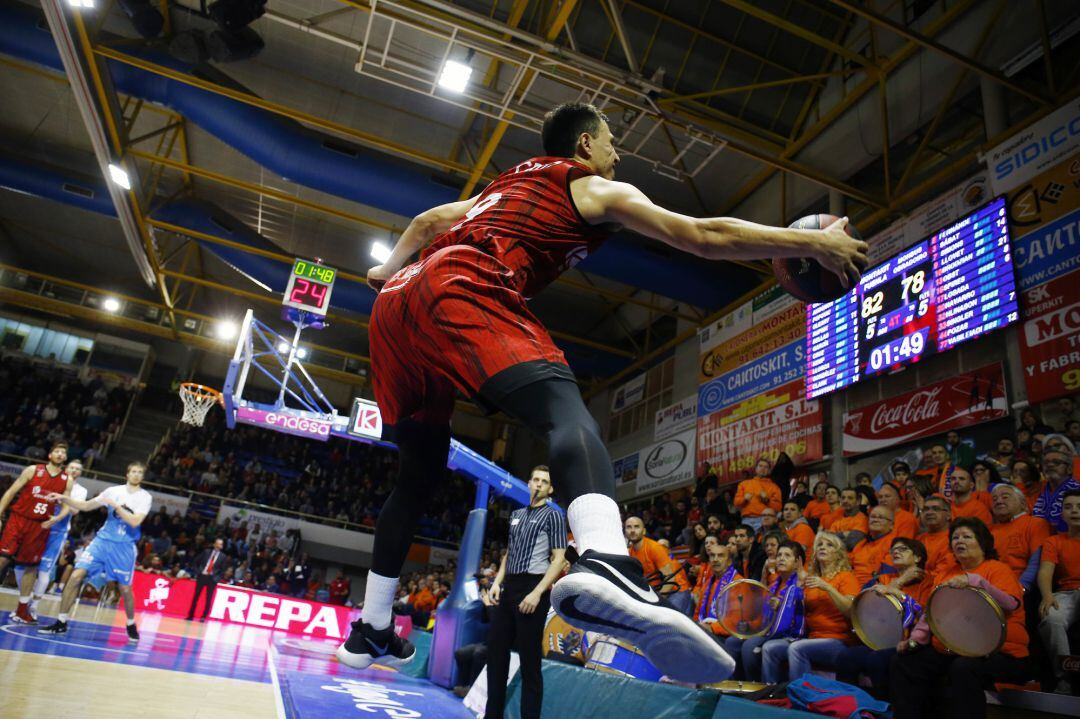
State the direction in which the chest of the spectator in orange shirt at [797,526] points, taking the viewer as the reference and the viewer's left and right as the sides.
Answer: facing the viewer and to the left of the viewer

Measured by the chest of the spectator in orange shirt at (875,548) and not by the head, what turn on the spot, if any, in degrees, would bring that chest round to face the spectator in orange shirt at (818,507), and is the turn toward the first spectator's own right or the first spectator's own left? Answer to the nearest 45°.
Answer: approximately 135° to the first spectator's own right

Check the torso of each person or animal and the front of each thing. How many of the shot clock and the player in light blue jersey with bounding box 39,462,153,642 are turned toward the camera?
2

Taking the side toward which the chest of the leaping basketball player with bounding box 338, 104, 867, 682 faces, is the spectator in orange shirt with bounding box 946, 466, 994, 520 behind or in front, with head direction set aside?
in front

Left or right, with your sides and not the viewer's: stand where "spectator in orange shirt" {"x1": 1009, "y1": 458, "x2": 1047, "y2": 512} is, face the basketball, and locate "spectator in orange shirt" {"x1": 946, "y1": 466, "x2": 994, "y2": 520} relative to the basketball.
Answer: right

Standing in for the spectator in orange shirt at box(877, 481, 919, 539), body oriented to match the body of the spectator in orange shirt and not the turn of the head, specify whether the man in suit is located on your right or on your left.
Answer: on your right

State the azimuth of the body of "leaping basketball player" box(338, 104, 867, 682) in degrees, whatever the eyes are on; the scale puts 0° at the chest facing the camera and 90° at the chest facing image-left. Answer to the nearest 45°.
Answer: approximately 225°

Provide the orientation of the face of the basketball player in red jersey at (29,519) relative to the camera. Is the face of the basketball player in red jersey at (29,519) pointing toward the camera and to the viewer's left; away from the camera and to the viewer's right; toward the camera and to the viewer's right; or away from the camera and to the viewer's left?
toward the camera and to the viewer's right

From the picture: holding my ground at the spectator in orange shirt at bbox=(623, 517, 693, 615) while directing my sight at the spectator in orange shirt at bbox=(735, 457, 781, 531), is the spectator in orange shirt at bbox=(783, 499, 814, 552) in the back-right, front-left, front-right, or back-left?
front-right

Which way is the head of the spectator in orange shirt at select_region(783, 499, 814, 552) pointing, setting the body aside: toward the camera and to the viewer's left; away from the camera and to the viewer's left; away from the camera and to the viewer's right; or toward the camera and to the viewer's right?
toward the camera and to the viewer's left

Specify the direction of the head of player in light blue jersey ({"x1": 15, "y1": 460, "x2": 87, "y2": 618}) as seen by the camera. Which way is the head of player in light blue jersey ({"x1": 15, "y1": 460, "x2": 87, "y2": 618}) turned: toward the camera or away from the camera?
toward the camera

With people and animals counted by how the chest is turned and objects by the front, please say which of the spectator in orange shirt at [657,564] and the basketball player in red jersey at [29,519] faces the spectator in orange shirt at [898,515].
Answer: the basketball player in red jersey

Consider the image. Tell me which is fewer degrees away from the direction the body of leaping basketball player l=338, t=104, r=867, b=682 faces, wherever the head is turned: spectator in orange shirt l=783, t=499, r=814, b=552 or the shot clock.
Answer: the spectator in orange shirt

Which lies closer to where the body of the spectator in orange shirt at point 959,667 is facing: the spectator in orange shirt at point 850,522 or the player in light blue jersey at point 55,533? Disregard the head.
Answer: the player in light blue jersey

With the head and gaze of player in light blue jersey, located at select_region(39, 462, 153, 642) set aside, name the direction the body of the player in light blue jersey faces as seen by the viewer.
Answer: toward the camera

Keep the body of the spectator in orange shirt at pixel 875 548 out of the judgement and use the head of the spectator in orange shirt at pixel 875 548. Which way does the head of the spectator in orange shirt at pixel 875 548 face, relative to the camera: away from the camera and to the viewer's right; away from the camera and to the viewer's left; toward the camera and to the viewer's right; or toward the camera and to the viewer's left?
toward the camera and to the viewer's left

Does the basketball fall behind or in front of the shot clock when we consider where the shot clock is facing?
in front
